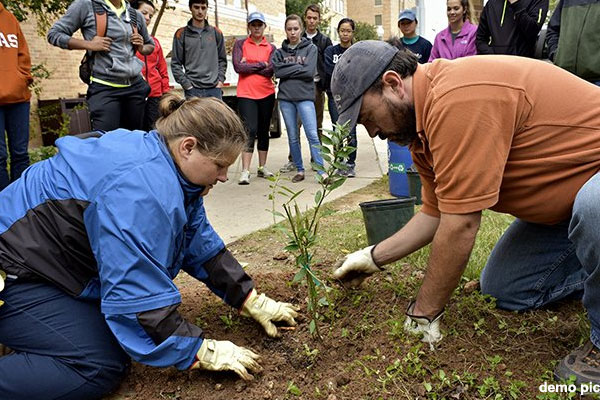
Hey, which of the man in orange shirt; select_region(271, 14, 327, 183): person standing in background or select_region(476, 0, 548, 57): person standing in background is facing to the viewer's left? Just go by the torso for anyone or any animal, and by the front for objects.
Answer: the man in orange shirt

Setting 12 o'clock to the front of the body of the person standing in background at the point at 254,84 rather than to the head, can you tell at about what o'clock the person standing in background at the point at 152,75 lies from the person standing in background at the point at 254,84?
the person standing in background at the point at 152,75 is roughly at 3 o'clock from the person standing in background at the point at 254,84.

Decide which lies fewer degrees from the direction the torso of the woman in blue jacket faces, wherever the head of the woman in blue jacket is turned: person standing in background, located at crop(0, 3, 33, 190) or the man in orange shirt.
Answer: the man in orange shirt

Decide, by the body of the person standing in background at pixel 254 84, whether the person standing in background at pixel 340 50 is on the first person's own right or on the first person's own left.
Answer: on the first person's own left

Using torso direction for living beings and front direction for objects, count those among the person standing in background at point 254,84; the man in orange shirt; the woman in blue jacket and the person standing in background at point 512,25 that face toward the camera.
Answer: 2

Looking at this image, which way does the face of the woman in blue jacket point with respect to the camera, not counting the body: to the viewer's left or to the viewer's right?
to the viewer's right

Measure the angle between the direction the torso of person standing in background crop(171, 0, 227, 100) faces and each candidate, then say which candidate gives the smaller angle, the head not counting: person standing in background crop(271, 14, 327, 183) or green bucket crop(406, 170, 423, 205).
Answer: the green bucket
